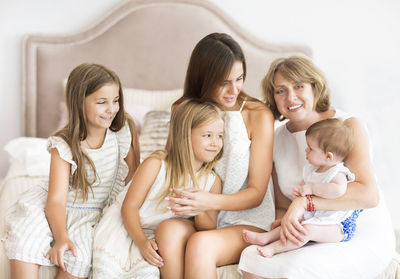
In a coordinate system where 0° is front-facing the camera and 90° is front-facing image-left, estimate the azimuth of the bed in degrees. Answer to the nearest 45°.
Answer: approximately 0°

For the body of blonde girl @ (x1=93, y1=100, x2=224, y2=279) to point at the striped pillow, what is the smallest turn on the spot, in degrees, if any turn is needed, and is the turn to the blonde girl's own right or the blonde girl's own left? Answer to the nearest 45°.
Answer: approximately 135° to the blonde girl's own left

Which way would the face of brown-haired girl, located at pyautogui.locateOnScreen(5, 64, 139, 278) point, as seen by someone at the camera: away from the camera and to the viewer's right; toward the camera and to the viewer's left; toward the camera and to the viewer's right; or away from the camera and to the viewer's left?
toward the camera and to the viewer's right

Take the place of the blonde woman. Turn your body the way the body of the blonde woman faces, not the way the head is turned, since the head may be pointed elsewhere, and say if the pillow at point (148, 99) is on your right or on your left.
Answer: on your right

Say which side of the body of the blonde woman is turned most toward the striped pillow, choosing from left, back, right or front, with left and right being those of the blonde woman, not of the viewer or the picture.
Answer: right

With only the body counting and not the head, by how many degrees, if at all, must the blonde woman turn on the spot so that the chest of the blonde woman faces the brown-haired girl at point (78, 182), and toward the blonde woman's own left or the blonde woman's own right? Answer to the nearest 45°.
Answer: approximately 45° to the blonde woman's own right
